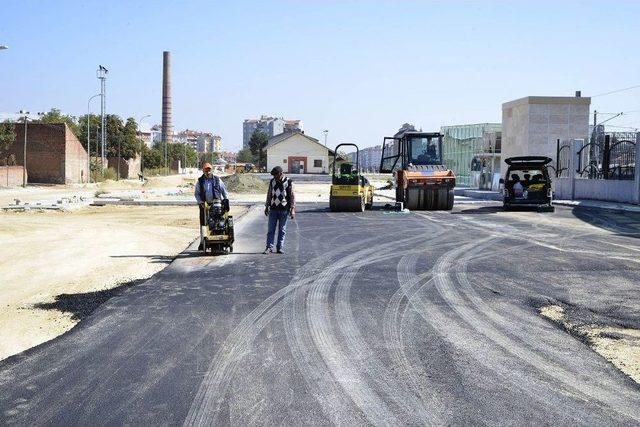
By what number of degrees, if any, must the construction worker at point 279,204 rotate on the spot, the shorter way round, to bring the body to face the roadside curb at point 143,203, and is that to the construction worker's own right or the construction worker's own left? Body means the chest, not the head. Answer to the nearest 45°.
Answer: approximately 180°

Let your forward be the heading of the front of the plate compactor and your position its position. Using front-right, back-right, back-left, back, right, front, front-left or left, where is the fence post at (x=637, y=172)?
back-left

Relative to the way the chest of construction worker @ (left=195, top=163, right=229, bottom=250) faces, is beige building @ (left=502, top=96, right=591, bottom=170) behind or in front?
behind

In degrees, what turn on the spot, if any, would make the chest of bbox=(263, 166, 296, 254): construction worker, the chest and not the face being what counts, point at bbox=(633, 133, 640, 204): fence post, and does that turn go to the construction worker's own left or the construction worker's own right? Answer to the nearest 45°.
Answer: approximately 135° to the construction worker's own left

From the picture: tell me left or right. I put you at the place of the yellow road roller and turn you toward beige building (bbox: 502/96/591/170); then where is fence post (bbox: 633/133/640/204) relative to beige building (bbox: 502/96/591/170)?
right

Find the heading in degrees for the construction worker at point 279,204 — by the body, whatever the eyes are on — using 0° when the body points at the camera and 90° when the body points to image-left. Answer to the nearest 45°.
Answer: approximately 0°

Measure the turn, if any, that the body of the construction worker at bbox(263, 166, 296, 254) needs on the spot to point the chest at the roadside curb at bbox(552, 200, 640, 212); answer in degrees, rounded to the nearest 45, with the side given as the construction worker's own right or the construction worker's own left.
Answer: approximately 135° to the construction worker's own left

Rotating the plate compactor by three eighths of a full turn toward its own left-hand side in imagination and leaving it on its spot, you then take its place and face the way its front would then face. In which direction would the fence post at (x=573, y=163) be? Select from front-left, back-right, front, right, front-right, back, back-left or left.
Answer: front
